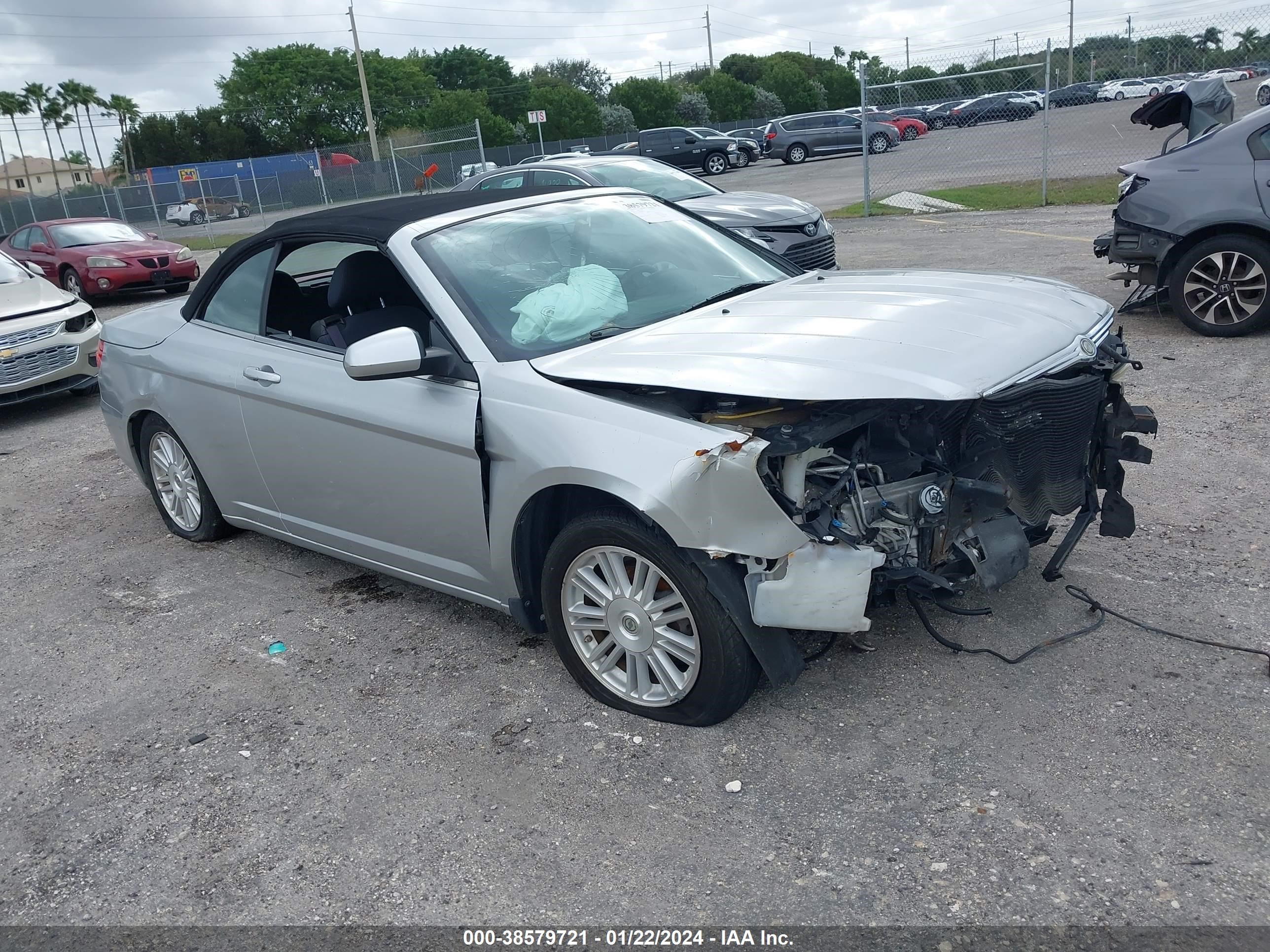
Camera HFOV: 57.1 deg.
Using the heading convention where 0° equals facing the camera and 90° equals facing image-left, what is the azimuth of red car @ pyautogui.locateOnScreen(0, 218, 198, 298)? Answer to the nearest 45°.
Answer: approximately 315°

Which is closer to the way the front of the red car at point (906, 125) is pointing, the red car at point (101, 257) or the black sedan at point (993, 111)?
the black sedan

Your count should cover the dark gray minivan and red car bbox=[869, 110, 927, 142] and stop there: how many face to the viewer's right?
2

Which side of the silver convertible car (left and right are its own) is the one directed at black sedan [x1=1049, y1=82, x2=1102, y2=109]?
left

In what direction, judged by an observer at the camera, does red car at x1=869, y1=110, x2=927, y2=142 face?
facing to the right of the viewer

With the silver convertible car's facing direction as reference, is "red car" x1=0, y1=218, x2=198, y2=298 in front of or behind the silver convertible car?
behind

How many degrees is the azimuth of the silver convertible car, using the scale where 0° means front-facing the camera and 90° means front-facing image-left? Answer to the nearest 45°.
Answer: approximately 315°

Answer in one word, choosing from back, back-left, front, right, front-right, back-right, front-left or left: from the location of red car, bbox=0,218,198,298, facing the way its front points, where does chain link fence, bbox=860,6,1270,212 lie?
front-left

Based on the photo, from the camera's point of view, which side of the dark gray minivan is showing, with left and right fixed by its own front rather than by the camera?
right
